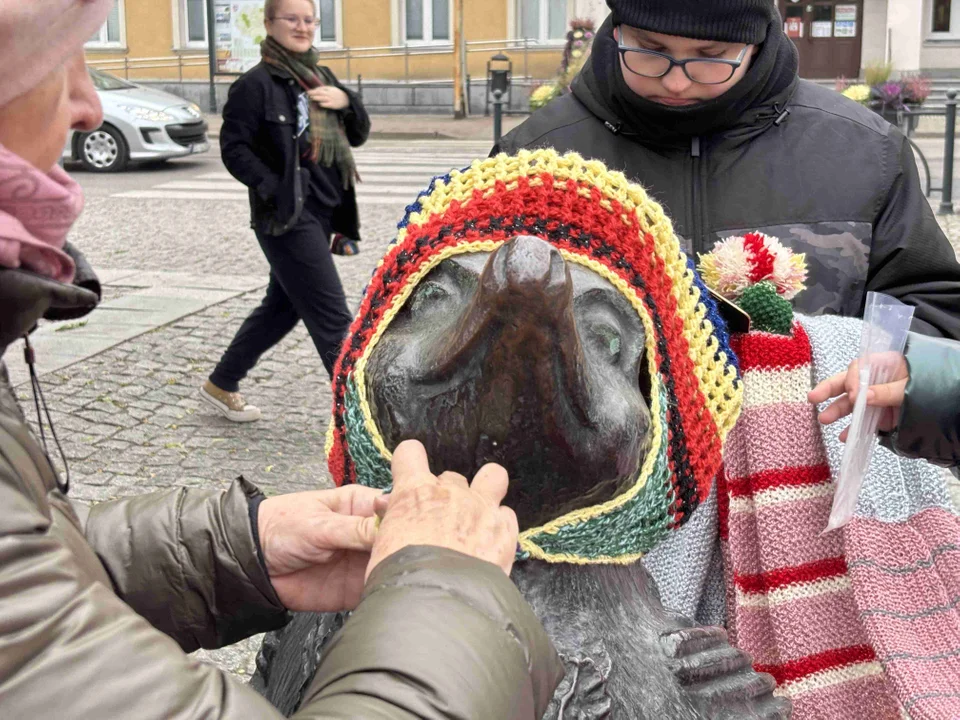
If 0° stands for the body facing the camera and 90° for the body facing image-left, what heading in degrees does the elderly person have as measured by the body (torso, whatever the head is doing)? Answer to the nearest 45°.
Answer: approximately 270°

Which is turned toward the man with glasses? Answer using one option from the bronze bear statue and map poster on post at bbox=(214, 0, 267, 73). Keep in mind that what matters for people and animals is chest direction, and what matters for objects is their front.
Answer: the map poster on post

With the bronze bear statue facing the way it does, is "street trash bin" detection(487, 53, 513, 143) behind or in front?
behind

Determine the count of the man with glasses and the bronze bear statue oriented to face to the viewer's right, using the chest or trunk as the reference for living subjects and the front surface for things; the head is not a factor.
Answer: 0

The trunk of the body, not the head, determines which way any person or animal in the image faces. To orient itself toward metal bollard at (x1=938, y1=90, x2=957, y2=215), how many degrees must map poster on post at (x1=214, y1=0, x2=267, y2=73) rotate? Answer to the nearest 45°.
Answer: approximately 90° to its left

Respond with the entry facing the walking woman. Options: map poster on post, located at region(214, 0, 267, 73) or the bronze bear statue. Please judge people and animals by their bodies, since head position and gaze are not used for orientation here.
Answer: the map poster on post

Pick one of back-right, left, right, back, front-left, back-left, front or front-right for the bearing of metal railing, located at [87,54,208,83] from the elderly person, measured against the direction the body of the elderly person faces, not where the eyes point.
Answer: left

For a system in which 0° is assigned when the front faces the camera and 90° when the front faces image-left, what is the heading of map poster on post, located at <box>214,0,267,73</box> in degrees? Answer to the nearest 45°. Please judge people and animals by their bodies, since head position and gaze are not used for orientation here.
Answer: approximately 0°
